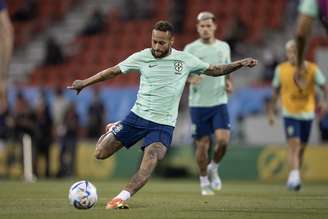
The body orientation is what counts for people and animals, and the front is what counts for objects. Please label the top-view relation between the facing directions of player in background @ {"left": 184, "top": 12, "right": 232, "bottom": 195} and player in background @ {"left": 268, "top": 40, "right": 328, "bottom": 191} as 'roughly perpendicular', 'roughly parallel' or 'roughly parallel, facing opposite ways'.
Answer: roughly parallel

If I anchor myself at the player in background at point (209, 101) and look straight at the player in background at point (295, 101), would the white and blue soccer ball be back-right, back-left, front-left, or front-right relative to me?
back-right

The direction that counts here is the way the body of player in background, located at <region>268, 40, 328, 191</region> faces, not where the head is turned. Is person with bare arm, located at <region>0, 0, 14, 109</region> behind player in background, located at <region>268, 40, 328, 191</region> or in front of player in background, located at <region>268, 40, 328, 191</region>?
in front

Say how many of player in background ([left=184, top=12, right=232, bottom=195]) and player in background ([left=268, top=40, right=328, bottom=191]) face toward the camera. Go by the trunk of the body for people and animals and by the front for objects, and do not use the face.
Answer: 2

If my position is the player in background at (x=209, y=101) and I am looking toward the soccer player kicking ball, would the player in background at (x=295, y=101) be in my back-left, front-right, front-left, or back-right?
back-left

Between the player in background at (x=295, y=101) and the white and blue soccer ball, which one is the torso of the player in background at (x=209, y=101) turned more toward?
the white and blue soccer ball

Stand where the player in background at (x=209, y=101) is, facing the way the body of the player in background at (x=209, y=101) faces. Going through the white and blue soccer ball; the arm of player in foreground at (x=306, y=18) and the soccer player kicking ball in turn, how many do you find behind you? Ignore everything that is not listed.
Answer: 0

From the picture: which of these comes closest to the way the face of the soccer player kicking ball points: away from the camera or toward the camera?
toward the camera

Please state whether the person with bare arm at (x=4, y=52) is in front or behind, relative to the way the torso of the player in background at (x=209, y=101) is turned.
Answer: in front

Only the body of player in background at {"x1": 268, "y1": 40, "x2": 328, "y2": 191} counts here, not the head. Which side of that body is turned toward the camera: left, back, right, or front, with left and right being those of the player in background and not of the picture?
front

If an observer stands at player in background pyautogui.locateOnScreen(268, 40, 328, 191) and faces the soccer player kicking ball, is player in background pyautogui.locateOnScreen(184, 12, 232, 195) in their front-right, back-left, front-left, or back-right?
front-right

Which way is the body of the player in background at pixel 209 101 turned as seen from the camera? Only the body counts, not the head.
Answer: toward the camera

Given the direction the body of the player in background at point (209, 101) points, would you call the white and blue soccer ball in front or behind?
in front

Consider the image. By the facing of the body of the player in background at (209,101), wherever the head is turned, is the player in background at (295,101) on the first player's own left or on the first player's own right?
on the first player's own left

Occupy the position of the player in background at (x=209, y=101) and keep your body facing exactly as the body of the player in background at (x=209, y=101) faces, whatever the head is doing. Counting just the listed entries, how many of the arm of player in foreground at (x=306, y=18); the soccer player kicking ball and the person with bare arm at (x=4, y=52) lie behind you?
0
